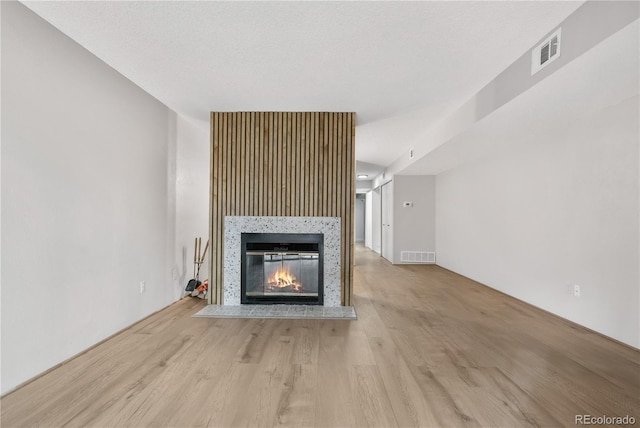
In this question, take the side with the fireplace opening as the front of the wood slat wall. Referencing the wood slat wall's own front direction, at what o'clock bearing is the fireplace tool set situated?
The fireplace tool set is roughly at 4 o'clock from the wood slat wall.

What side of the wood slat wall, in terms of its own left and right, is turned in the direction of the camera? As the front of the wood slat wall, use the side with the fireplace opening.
front

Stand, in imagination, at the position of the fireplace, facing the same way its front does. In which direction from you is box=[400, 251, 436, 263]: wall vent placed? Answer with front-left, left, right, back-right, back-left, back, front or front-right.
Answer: back-left

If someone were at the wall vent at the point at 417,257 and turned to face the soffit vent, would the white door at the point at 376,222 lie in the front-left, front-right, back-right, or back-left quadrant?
back-right

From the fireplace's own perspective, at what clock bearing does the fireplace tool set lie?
The fireplace tool set is roughly at 4 o'clock from the fireplace.

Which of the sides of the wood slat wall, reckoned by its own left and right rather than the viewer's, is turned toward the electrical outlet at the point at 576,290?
left

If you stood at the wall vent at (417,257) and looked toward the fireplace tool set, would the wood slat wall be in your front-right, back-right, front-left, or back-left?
front-left

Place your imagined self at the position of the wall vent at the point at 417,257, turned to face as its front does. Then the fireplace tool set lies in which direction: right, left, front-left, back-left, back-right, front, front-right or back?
front-right

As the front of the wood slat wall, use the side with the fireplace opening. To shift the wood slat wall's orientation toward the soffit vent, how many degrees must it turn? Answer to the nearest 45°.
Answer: approximately 45° to its left

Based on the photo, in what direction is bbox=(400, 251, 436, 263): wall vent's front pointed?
toward the camera

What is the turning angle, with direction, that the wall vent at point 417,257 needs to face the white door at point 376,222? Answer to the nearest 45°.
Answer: approximately 135° to its right

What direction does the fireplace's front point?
toward the camera
